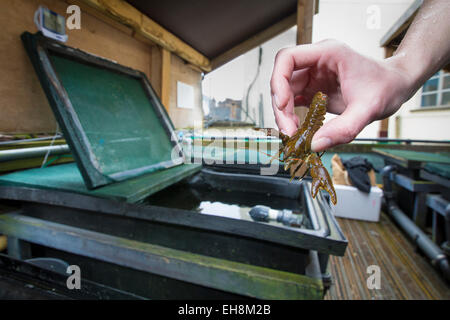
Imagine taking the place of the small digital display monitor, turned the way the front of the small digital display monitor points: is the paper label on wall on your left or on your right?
on your left

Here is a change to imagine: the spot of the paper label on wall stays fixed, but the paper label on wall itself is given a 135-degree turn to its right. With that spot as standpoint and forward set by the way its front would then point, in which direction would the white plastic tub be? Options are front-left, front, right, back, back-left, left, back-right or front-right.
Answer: back

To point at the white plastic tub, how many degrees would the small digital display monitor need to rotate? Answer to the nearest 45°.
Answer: approximately 45° to its left

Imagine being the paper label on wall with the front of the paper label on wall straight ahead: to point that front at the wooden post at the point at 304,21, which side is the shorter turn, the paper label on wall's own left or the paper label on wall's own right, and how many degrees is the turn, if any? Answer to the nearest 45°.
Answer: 0° — it already faces it

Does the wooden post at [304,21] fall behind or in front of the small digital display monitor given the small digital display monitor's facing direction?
in front

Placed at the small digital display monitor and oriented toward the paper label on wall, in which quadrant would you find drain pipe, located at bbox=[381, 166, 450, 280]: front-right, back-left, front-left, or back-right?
front-right

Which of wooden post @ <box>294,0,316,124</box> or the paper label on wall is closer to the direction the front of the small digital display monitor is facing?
the wooden post

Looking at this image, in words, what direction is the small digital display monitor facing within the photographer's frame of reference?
facing the viewer and to the right of the viewer

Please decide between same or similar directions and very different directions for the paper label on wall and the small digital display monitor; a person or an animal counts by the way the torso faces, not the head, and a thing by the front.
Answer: same or similar directions
